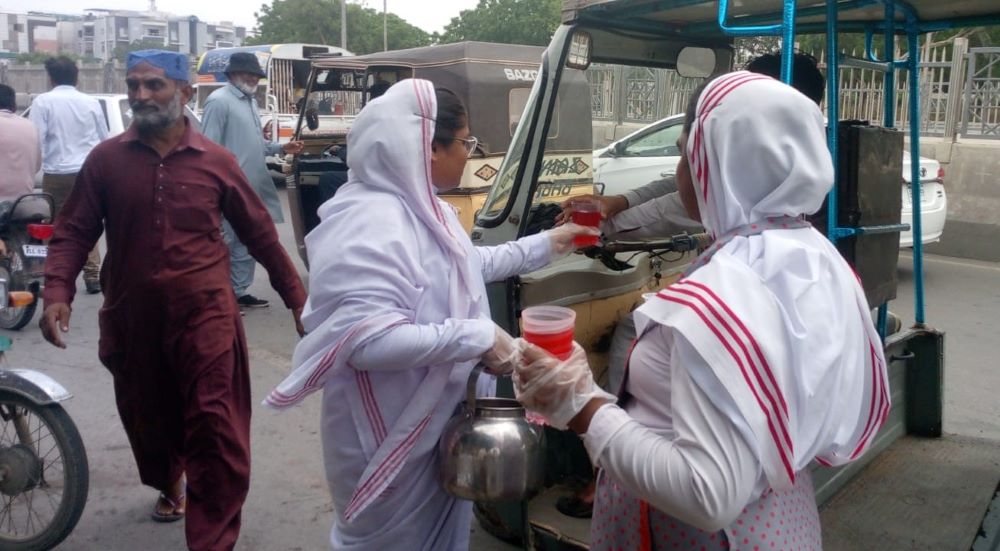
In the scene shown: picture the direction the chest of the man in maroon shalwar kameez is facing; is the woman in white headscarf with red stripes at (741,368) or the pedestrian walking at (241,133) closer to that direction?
the woman in white headscarf with red stripes

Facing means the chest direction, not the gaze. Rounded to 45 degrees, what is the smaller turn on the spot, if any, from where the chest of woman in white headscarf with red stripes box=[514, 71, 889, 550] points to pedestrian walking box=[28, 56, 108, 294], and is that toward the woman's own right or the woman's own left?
0° — they already face them

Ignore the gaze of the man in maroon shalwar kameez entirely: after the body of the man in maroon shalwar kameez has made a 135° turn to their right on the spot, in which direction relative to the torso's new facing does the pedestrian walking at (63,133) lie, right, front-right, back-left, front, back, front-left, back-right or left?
front-right

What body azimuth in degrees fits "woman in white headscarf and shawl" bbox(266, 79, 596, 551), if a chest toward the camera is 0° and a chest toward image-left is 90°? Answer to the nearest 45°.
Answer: approximately 270°

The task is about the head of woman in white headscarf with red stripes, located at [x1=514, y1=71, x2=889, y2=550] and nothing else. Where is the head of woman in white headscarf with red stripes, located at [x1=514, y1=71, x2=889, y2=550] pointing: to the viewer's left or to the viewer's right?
to the viewer's left

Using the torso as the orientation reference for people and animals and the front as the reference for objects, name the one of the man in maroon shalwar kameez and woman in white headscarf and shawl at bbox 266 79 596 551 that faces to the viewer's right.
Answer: the woman in white headscarf and shawl

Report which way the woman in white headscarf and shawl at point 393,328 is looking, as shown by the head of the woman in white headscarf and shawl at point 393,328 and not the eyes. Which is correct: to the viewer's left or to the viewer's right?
to the viewer's right

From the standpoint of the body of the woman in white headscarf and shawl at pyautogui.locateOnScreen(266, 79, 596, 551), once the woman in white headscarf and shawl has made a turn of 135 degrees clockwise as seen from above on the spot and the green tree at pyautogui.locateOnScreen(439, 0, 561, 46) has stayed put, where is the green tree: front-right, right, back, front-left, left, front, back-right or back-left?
back-right

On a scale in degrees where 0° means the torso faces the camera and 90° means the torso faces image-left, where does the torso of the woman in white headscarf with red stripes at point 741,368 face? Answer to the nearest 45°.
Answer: approximately 135°

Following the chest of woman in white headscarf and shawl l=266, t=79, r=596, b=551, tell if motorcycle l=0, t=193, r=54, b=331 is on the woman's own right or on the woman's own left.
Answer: on the woman's own left

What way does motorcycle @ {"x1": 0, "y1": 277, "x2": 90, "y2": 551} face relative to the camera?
to the viewer's right

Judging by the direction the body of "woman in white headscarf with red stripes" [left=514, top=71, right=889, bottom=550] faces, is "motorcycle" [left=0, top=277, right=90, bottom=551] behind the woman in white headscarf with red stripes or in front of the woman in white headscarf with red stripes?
in front

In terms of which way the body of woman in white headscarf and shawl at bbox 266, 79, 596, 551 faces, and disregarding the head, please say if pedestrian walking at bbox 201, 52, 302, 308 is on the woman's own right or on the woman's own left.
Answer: on the woman's own left

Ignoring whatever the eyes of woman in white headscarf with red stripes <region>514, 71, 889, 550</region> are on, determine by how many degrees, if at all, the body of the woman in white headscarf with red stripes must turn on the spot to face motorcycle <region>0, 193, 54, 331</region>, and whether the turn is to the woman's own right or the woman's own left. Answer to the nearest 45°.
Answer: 0° — they already face it

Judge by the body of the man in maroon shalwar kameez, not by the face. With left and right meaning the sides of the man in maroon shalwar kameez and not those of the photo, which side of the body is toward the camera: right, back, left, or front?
front
